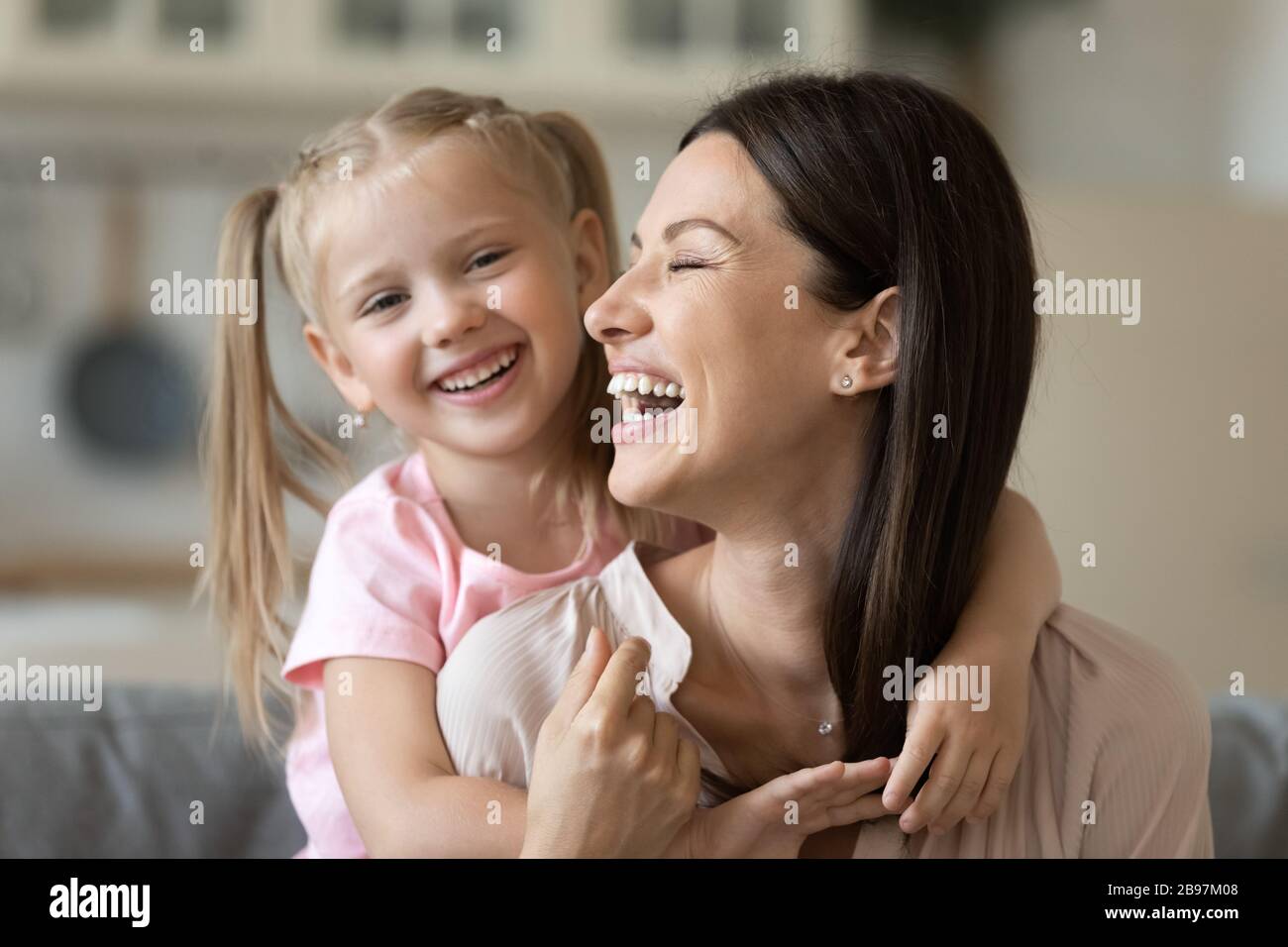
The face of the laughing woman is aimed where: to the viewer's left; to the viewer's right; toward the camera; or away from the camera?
to the viewer's left

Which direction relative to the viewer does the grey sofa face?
toward the camera

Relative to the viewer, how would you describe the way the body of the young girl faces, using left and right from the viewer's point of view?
facing the viewer and to the right of the viewer
